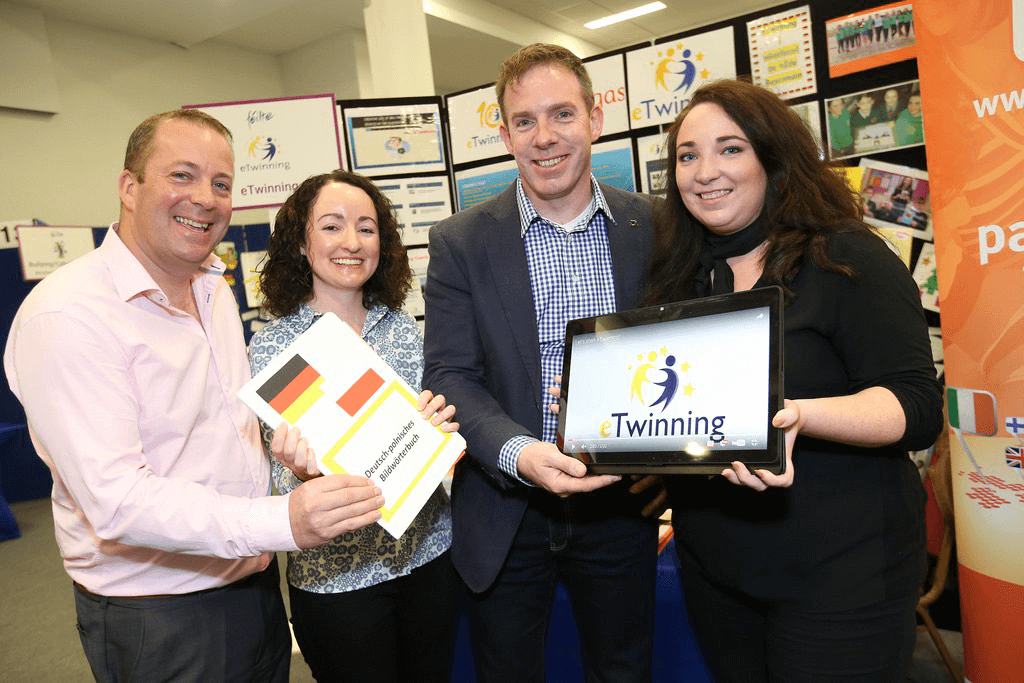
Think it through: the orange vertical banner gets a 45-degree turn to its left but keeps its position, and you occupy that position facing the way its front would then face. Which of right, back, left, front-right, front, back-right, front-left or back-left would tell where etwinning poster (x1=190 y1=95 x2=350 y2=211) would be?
back-right

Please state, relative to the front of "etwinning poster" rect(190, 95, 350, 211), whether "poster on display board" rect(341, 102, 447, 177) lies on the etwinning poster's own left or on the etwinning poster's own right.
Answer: on the etwinning poster's own left

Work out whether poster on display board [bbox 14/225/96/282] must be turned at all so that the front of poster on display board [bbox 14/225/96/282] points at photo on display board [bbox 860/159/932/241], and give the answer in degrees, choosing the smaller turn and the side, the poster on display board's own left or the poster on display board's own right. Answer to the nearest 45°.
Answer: approximately 45° to the poster on display board's own left

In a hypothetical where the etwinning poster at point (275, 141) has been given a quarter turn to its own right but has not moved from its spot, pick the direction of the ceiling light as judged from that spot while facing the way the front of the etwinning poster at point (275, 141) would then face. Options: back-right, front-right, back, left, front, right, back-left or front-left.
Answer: back-right

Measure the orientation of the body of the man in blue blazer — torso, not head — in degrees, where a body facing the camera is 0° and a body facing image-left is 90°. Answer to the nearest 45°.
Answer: approximately 0°
